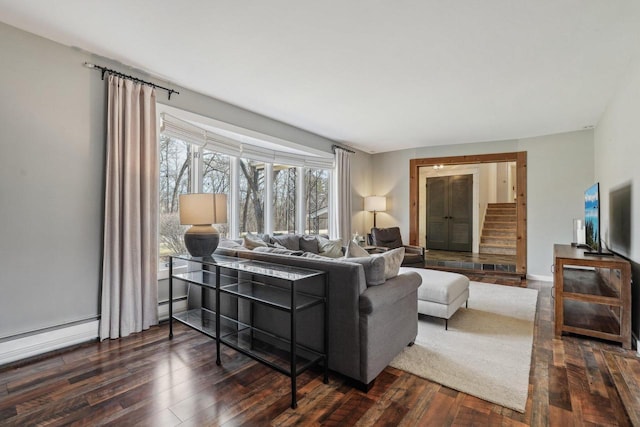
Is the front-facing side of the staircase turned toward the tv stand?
yes

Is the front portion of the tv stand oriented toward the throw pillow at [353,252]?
yes

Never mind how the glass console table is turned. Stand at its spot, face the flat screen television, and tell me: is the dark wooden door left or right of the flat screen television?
left

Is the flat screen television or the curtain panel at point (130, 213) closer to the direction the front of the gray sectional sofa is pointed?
the flat screen television

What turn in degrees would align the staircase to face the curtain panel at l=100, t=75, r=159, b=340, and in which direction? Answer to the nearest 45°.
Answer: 0° — it already faces it

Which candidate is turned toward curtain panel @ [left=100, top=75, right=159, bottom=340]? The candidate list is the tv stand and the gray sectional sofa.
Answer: the tv stand

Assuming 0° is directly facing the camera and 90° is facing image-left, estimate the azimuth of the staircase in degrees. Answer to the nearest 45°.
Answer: approximately 0°

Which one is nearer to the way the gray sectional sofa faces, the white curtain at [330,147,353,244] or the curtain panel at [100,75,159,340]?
the white curtain

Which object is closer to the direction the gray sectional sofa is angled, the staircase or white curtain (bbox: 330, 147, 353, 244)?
the staircase

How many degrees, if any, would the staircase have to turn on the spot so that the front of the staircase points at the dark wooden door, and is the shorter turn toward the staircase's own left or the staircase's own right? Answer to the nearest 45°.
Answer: approximately 45° to the staircase's own right

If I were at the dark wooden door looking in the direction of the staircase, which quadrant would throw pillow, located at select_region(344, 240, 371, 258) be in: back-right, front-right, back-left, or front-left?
back-right

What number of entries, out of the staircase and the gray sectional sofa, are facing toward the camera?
1
